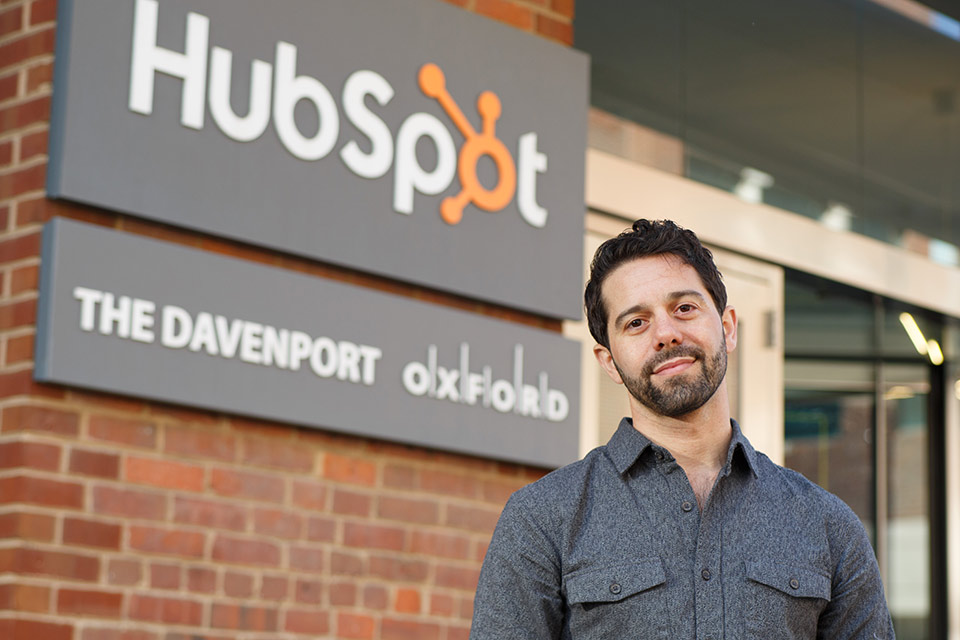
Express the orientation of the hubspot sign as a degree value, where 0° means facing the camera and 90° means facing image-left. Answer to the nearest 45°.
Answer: approximately 315°

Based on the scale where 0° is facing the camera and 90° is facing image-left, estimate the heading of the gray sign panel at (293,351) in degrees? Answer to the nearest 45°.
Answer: approximately 315°

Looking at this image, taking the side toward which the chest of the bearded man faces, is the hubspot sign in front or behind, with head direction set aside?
behind

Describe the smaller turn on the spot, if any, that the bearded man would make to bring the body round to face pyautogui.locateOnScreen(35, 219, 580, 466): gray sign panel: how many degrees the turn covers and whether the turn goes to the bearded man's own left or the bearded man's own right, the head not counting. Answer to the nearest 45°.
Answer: approximately 135° to the bearded man's own right

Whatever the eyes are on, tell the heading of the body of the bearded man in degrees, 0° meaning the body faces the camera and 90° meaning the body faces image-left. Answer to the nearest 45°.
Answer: approximately 0°
